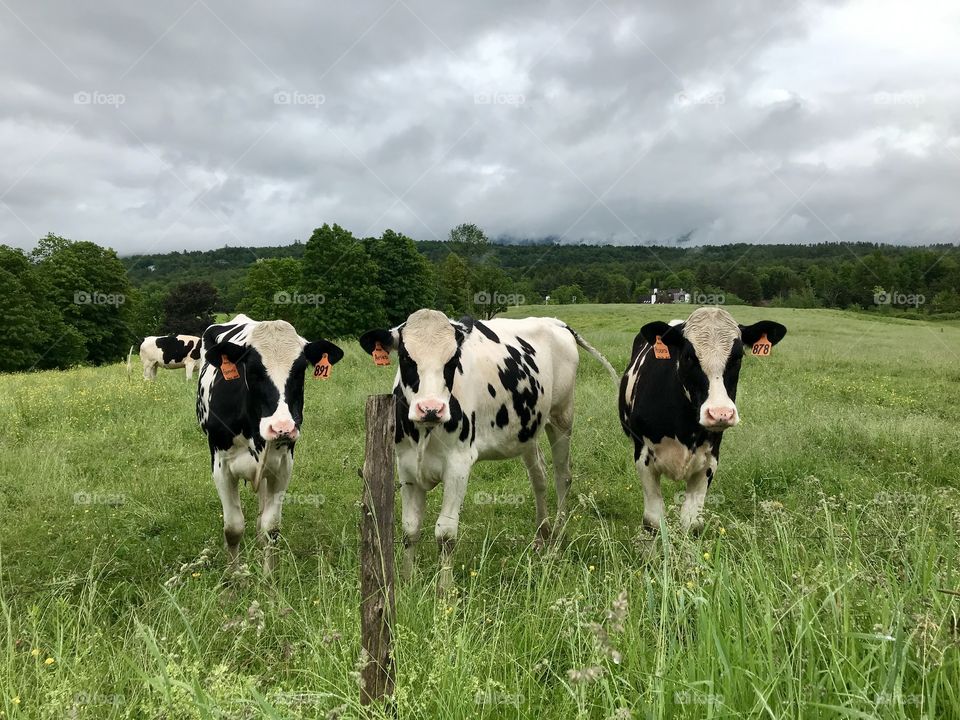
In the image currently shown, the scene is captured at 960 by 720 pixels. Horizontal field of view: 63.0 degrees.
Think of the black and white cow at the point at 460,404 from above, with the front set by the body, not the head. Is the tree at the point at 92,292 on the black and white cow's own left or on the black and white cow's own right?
on the black and white cow's own right

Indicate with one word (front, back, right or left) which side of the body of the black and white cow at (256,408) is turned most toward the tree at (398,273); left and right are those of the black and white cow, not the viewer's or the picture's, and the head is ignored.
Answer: back

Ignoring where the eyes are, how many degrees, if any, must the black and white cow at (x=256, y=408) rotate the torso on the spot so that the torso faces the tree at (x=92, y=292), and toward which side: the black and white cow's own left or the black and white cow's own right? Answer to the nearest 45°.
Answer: approximately 180°

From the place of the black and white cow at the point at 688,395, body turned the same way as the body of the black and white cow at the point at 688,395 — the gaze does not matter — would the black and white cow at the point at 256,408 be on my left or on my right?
on my right

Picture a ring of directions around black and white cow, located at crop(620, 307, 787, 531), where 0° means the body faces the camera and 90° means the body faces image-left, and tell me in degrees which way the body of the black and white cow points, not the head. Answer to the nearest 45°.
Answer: approximately 0°

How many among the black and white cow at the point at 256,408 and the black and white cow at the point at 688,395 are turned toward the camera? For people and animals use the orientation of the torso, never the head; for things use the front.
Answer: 2

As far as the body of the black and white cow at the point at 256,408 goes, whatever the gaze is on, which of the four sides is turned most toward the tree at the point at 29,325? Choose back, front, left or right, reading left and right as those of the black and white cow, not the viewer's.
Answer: back

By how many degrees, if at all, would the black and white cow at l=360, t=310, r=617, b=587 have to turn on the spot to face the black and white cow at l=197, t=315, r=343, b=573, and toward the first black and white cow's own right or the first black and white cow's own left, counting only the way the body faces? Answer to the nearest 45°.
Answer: approximately 45° to the first black and white cow's own right

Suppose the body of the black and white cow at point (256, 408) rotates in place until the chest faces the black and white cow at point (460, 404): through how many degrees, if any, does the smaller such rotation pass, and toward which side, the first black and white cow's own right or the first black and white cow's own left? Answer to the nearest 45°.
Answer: approximately 45° to the first black and white cow's own left
